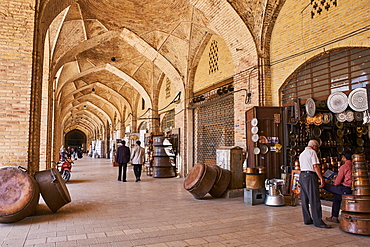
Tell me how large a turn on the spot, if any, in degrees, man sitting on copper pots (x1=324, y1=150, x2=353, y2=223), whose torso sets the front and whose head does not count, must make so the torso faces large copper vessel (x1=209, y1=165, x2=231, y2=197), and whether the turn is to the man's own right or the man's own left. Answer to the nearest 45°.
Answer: approximately 45° to the man's own right

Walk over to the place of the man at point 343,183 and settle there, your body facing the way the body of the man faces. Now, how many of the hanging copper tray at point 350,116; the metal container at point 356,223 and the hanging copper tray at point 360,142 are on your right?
2

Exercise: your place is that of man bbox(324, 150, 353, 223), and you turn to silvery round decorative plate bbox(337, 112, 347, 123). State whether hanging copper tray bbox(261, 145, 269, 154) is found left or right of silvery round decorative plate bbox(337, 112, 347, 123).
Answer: left

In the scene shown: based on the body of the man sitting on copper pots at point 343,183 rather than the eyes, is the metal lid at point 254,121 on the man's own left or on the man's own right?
on the man's own right

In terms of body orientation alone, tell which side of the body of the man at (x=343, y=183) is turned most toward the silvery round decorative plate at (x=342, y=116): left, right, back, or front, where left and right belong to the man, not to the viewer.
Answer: right

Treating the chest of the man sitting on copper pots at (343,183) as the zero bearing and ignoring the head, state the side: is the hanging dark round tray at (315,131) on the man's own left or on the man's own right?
on the man's own right

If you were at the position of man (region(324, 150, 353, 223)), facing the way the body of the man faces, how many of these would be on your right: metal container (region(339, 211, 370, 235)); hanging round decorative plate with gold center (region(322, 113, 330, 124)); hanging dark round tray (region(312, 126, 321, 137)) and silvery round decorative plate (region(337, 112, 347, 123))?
3

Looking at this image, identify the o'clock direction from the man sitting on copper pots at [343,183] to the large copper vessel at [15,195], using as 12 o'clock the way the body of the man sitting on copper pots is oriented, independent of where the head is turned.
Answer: The large copper vessel is roughly at 11 o'clock from the man sitting on copper pots.

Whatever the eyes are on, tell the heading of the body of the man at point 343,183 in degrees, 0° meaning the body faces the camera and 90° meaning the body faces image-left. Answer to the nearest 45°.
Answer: approximately 90°

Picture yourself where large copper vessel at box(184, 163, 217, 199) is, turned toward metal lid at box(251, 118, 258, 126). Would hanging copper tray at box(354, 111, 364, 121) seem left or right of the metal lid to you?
right

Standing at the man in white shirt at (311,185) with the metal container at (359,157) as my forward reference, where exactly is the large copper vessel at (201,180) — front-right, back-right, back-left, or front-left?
back-left
